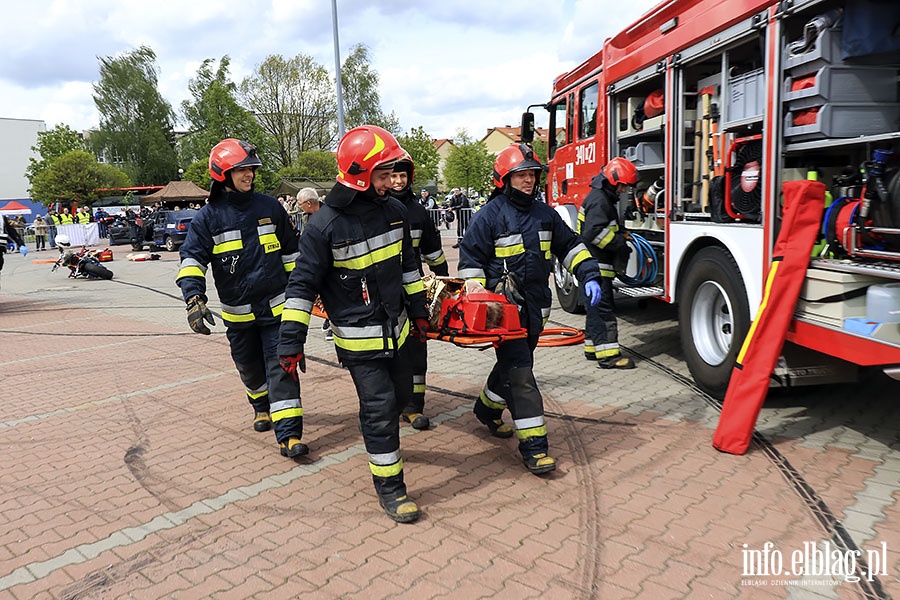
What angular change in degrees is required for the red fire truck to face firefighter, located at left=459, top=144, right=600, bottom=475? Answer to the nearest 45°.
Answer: approximately 90° to its left

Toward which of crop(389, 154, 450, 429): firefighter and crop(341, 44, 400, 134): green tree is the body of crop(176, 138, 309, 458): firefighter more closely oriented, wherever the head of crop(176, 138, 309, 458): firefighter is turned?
the firefighter

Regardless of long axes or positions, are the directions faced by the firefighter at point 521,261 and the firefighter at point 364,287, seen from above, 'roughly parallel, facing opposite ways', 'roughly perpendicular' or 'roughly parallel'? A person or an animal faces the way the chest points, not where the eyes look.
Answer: roughly parallel

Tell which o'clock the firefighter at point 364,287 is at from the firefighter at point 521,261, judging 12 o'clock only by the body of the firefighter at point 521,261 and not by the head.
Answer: the firefighter at point 364,287 is roughly at 3 o'clock from the firefighter at point 521,261.

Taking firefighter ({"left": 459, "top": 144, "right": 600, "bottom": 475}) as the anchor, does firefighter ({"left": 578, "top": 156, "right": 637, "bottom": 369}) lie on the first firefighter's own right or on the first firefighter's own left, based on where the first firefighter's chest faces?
on the first firefighter's own left

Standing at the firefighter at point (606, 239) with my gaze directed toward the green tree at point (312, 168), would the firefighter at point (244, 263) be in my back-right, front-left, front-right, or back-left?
back-left

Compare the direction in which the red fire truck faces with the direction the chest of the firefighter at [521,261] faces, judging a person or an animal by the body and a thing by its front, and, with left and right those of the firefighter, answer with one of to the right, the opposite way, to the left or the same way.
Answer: the opposite way

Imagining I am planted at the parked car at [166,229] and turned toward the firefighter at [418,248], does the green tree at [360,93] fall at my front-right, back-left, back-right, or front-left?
back-left

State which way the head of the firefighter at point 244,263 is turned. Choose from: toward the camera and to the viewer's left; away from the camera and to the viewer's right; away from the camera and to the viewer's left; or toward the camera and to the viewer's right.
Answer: toward the camera and to the viewer's right
